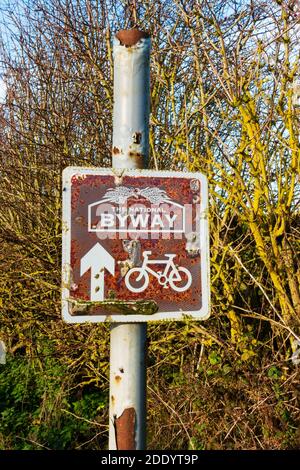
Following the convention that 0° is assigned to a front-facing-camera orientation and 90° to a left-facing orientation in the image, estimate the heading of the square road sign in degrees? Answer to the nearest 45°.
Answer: approximately 0°
